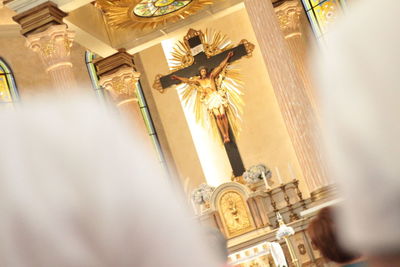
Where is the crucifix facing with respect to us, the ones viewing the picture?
facing the viewer

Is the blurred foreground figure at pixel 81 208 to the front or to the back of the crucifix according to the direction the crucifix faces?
to the front

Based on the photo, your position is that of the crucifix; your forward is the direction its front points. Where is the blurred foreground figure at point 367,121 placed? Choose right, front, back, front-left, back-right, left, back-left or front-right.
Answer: front

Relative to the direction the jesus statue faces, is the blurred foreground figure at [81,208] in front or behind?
in front

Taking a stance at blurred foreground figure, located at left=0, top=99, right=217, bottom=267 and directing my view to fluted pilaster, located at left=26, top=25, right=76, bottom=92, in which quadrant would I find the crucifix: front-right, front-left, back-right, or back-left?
front-right

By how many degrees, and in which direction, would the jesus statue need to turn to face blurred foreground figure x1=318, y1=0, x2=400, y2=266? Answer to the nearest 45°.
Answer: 0° — it already faces them

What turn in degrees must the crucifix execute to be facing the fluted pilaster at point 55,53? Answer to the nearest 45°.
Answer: approximately 45° to its right
